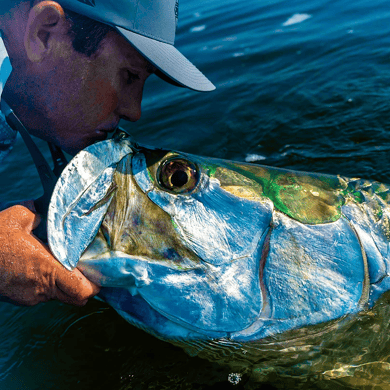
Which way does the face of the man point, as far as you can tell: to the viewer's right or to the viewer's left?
to the viewer's right

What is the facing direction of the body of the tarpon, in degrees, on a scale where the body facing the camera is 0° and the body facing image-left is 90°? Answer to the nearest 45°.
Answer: approximately 90°

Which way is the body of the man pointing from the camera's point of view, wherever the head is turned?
to the viewer's right
